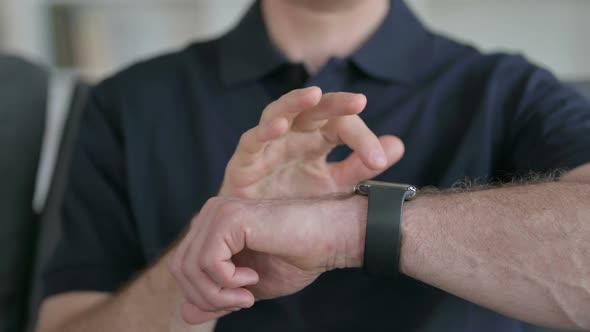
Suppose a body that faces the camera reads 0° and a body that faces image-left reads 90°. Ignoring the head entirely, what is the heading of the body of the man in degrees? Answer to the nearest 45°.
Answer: approximately 0°
